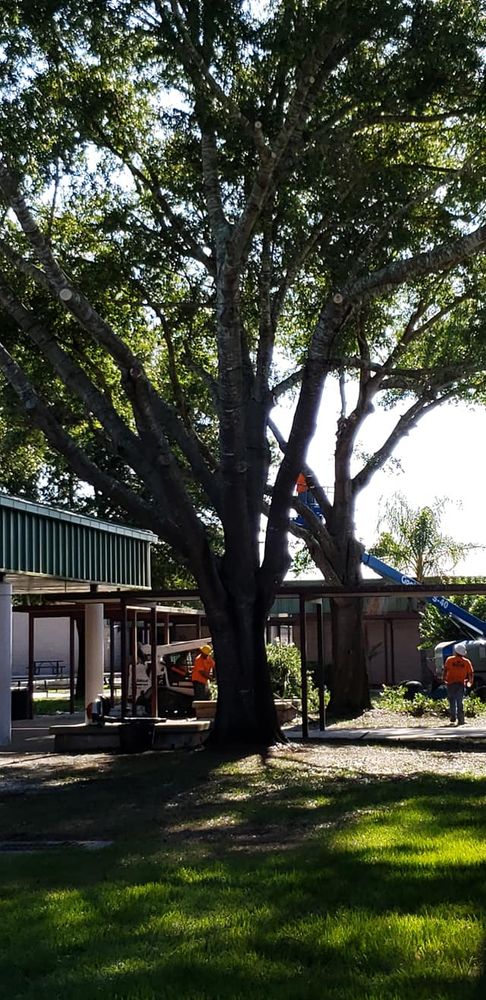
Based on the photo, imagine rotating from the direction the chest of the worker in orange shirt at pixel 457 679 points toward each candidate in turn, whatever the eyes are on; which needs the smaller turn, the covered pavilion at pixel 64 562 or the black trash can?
the black trash can
